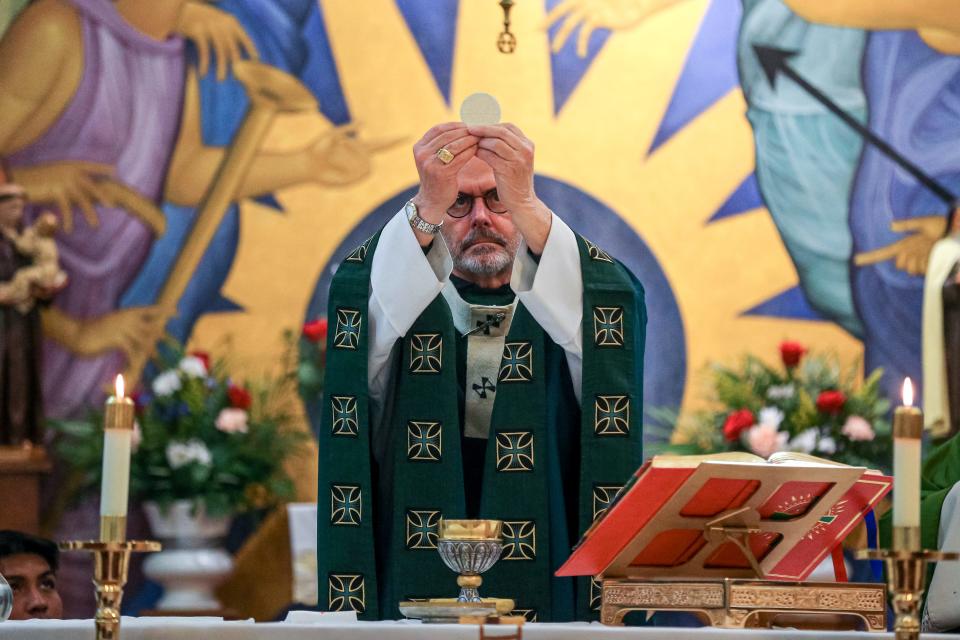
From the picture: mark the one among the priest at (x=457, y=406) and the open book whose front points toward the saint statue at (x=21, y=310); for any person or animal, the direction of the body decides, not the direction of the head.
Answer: the open book

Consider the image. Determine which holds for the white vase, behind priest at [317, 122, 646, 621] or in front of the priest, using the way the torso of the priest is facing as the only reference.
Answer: behind

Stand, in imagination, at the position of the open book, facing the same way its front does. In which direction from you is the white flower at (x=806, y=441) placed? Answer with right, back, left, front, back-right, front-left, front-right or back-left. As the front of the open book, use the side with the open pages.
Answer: front-right

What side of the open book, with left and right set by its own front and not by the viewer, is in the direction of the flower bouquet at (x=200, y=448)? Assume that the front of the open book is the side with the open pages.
front

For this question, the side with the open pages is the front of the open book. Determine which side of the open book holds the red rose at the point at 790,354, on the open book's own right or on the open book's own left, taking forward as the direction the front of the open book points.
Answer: on the open book's own right

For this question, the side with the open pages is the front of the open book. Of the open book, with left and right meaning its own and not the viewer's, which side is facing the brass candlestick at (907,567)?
back

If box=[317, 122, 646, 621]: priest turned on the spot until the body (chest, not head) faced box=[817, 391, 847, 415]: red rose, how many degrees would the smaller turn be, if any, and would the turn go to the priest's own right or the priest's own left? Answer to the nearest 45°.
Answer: approximately 135° to the priest's own left

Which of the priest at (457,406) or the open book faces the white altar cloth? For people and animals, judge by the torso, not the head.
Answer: the priest

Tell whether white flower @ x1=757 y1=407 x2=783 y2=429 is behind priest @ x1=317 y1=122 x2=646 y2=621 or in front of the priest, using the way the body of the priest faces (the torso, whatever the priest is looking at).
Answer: behind

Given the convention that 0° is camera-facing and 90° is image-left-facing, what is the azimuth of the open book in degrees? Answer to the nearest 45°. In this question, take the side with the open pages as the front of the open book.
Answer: approximately 135°

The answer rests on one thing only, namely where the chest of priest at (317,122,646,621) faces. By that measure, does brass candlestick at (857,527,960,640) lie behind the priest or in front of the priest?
in front

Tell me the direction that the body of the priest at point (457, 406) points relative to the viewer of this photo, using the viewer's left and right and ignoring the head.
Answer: facing the viewer

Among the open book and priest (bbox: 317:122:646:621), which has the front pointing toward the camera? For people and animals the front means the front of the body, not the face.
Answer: the priest

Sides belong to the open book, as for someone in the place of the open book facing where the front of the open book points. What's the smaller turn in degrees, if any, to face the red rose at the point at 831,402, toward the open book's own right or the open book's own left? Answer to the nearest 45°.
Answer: approximately 45° to the open book's own right

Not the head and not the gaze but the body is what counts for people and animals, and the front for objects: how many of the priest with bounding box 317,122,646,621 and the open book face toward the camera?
1
